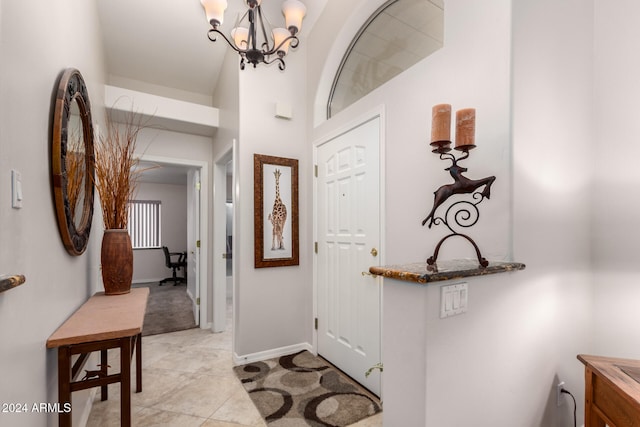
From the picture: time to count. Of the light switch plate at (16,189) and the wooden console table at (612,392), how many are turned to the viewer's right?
1

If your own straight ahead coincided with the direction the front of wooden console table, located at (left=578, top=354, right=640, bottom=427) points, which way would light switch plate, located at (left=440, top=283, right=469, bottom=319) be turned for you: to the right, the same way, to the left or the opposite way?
to the left

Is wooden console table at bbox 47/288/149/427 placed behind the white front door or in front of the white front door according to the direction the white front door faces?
in front

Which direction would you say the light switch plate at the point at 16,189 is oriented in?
to the viewer's right

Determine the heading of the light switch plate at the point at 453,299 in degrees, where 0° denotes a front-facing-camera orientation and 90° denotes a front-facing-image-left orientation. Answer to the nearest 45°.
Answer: approximately 315°

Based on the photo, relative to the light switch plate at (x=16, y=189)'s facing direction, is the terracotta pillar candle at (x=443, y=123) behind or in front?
in front

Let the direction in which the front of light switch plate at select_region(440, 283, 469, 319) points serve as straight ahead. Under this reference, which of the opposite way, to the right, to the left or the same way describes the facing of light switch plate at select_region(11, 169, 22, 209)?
to the left

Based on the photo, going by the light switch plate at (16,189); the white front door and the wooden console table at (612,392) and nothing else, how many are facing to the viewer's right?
1

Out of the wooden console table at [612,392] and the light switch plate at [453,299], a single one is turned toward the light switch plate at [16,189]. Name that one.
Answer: the wooden console table

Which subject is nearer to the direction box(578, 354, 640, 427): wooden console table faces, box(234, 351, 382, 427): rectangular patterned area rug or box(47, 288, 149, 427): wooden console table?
the wooden console table

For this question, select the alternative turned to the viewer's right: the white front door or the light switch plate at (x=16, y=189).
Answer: the light switch plate

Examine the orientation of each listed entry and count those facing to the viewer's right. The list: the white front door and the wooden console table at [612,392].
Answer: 0
